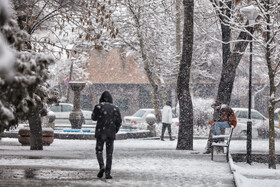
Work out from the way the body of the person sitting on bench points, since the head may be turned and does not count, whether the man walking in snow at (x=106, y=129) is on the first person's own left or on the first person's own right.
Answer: on the first person's own left

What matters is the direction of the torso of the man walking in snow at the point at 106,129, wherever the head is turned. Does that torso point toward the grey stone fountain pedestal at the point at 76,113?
yes

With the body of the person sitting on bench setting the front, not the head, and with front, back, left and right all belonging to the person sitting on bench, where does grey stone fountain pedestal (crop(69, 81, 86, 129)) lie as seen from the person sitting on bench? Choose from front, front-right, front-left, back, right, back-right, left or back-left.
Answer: front-right

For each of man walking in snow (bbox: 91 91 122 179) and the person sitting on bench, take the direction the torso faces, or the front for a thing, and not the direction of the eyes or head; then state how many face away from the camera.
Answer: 1

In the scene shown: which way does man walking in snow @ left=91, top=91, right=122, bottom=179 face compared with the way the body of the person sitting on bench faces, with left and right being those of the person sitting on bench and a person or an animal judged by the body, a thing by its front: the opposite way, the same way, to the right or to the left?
to the right

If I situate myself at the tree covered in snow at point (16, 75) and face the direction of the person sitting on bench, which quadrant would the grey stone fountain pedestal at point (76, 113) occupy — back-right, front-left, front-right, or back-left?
front-left

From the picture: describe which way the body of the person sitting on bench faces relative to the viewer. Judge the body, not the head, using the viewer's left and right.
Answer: facing to the left of the viewer

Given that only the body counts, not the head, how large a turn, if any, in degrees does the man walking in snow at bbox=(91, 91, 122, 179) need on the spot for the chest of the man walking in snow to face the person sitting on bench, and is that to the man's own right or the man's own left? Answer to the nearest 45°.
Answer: approximately 45° to the man's own right

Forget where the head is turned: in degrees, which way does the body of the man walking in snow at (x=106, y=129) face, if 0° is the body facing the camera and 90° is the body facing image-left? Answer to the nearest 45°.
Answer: approximately 180°
